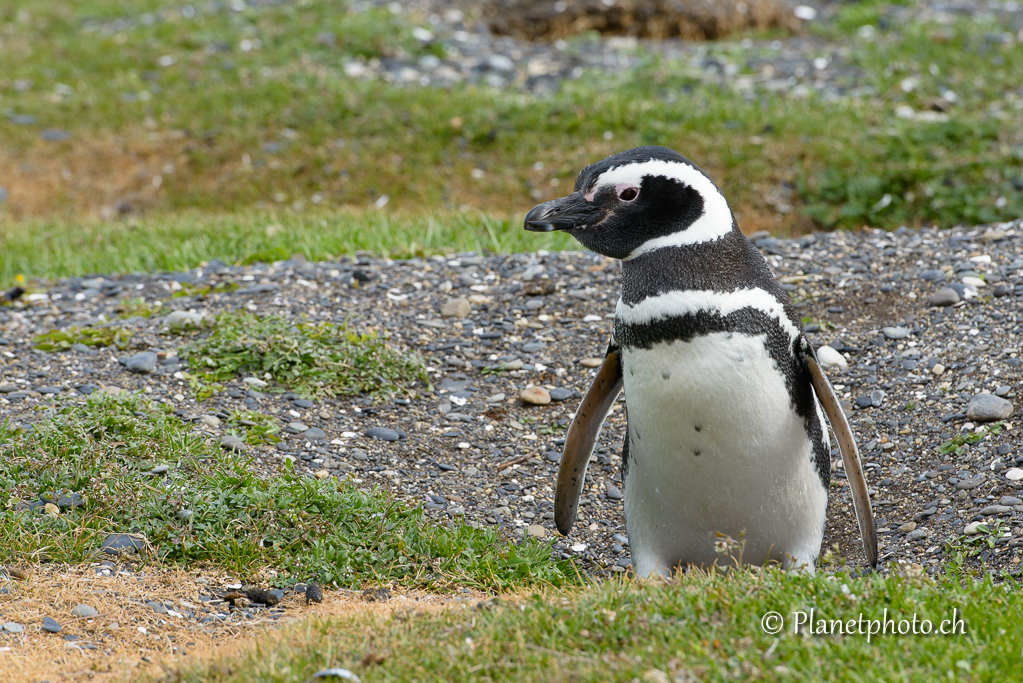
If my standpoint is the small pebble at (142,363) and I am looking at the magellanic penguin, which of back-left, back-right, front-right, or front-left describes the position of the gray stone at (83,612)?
front-right

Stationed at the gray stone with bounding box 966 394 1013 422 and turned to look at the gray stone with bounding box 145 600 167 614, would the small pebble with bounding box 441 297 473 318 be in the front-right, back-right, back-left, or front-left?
front-right

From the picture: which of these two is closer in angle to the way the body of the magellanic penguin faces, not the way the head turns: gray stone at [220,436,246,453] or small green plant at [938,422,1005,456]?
the gray stone

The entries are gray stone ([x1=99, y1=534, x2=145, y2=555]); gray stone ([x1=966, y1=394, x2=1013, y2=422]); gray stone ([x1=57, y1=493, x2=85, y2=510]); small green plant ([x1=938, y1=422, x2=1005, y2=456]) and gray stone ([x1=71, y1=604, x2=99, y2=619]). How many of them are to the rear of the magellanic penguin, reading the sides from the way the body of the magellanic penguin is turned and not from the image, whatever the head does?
2

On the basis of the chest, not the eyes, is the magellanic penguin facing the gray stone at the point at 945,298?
no

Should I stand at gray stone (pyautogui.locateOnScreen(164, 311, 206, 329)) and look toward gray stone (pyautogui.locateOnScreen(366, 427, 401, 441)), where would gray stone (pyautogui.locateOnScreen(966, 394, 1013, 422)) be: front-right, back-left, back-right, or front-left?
front-left

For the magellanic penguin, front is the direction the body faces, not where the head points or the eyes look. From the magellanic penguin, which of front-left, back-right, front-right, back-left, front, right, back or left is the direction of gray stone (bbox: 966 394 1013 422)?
back

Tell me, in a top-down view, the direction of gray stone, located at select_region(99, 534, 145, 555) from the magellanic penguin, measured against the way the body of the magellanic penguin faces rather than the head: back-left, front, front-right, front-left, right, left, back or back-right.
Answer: front-right

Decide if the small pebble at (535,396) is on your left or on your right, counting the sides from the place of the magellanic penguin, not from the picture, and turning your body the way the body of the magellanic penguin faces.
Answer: on your right

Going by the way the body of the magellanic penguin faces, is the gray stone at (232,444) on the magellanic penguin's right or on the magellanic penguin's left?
on the magellanic penguin's right

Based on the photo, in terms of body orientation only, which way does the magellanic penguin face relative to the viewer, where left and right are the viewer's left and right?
facing the viewer and to the left of the viewer

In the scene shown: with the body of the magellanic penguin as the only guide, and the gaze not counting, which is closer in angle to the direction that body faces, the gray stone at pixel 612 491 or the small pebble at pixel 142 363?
the small pebble
